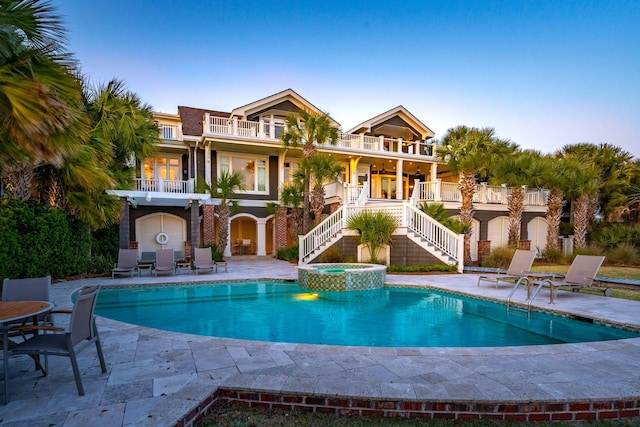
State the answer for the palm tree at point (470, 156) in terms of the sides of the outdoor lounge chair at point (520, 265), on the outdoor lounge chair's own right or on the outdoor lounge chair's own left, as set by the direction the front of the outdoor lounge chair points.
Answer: on the outdoor lounge chair's own right

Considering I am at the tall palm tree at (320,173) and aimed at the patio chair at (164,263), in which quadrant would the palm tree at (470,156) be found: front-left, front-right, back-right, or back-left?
back-left

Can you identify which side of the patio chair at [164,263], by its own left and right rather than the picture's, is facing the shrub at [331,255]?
left

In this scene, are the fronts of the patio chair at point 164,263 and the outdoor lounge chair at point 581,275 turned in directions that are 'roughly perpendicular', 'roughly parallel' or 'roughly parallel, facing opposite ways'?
roughly perpendicular

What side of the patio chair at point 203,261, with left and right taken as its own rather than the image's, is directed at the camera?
front

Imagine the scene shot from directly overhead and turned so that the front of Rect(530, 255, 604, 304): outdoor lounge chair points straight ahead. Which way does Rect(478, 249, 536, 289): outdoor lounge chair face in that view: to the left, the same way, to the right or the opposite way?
the same way

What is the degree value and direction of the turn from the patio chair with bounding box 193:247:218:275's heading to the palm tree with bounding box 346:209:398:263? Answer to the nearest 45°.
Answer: approximately 90° to its left

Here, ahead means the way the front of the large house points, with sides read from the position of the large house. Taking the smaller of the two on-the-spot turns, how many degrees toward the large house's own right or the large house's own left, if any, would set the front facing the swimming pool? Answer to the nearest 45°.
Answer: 0° — it already faces it

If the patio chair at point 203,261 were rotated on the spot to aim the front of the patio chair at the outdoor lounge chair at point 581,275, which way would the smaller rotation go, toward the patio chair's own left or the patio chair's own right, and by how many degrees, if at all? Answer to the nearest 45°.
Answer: approximately 45° to the patio chair's own left

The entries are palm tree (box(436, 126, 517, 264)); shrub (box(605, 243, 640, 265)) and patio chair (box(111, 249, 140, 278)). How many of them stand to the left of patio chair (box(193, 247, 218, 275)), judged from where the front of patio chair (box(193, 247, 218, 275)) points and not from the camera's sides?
2

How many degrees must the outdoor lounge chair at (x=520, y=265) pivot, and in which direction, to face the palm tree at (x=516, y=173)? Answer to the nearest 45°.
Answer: approximately 135° to its right

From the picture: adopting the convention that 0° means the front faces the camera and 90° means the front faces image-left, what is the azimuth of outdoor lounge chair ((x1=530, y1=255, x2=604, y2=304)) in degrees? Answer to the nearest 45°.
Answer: approximately 45°

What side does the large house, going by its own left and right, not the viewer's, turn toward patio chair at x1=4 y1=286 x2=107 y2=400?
front

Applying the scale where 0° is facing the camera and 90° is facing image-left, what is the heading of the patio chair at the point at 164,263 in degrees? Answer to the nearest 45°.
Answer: approximately 0°

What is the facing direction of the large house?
toward the camera

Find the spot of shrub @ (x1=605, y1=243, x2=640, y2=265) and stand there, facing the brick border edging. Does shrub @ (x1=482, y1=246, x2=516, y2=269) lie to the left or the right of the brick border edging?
right

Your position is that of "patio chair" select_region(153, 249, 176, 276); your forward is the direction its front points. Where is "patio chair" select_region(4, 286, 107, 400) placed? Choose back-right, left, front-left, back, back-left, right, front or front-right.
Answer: front

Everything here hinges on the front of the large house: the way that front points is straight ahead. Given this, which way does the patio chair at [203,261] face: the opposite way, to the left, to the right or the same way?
the same way
